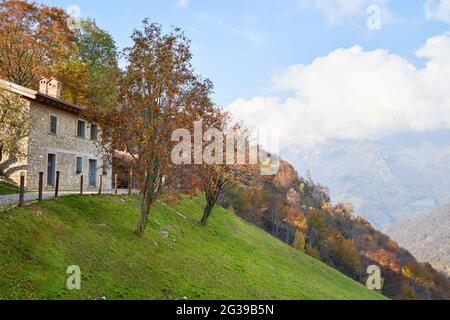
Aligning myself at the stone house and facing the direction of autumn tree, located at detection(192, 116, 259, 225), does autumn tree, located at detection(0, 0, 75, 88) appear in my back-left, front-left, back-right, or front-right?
back-left

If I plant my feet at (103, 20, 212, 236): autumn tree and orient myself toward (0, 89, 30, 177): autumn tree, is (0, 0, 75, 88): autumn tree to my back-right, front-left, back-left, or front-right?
front-right

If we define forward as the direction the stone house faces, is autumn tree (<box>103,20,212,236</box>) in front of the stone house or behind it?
in front

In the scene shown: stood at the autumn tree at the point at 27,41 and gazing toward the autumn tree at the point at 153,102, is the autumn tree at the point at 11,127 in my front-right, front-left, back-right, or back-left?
front-right

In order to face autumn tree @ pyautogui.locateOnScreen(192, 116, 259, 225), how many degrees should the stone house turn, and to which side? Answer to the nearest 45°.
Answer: approximately 45° to its left

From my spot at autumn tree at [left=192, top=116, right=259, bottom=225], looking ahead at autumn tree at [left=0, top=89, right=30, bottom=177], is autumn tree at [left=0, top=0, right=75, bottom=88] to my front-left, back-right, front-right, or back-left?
front-right

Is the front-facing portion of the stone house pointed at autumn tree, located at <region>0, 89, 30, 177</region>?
no

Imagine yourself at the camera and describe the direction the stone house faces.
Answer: facing the viewer and to the right of the viewer

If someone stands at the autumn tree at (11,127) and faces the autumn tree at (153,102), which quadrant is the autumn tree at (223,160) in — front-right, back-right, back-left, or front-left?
front-left
